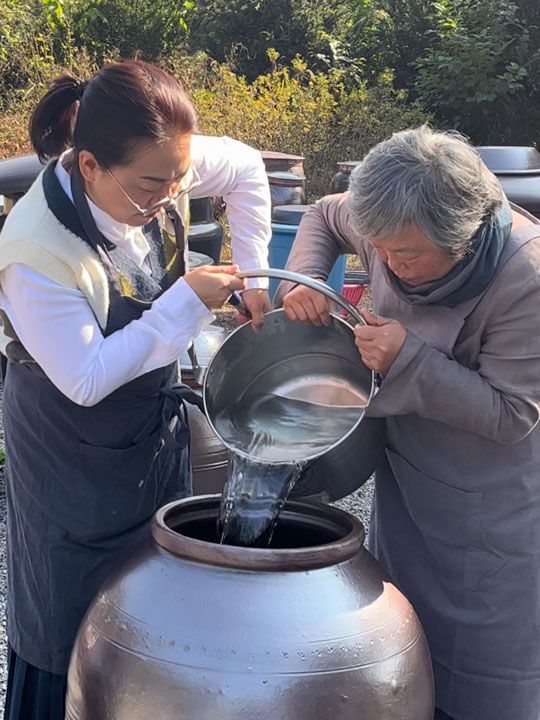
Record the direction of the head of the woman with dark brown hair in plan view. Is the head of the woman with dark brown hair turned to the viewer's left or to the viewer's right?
to the viewer's right

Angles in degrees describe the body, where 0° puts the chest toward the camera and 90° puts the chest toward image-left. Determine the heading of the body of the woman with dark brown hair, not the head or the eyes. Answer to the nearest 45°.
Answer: approximately 315°

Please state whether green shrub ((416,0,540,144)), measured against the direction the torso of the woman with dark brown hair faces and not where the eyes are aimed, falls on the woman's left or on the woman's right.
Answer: on the woman's left

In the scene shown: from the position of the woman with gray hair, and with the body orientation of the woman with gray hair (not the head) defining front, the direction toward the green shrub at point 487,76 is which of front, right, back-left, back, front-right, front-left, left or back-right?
back-right

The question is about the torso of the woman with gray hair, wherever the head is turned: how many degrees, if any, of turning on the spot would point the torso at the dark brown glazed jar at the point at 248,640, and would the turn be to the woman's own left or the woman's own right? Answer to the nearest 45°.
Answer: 0° — they already face it
